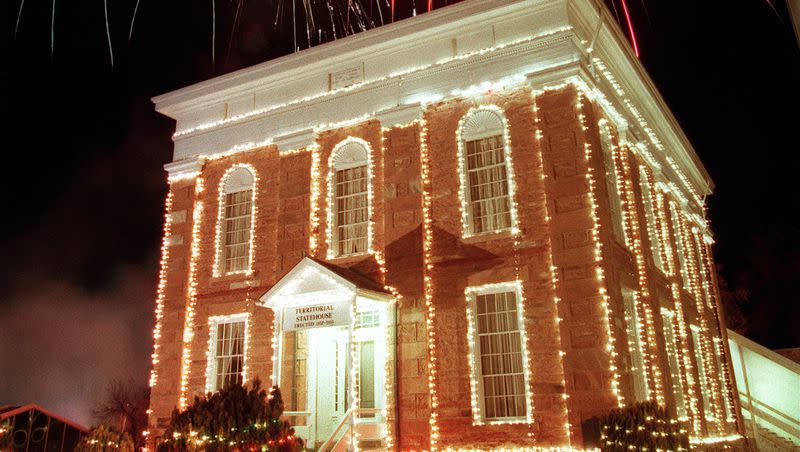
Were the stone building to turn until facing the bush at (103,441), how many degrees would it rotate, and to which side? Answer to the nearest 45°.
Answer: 0° — it already faces it

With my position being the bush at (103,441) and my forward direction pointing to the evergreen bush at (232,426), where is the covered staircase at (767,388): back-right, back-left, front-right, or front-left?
front-left

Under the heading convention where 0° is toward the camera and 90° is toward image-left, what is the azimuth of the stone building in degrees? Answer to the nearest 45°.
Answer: approximately 45°

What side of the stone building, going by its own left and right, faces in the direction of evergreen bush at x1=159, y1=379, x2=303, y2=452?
front
